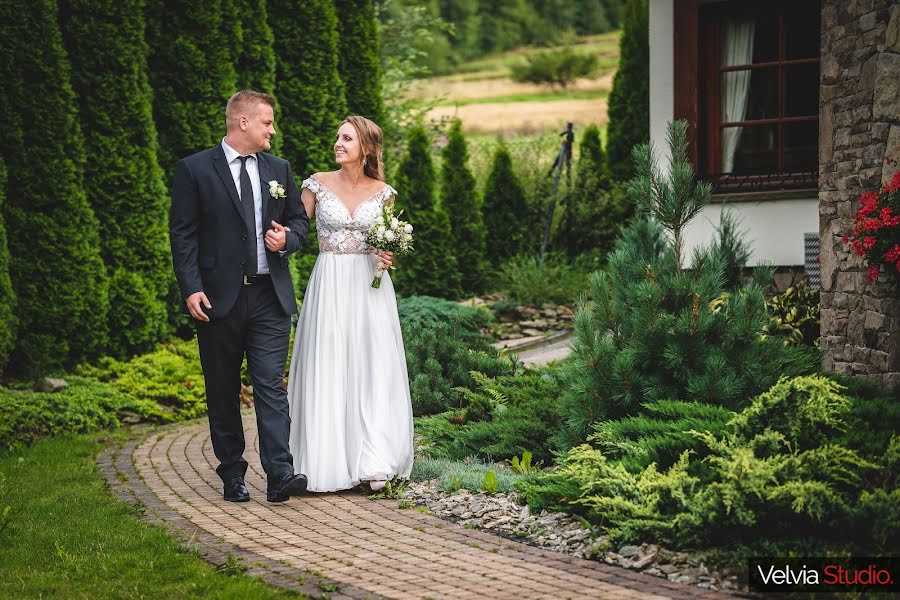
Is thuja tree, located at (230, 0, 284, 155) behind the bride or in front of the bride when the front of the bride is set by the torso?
behind

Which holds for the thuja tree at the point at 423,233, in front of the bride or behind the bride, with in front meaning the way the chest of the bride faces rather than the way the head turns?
behind

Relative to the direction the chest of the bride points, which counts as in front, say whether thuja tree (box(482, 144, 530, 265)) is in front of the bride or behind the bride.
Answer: behind

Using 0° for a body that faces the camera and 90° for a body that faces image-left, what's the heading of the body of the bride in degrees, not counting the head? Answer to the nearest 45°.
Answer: approximately 0°

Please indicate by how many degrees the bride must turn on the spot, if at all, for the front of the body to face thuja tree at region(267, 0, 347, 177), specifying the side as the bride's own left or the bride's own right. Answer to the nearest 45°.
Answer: approximately 180°

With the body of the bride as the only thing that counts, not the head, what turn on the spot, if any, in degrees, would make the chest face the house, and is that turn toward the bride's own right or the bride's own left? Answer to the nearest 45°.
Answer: approximately 135° to the bride's own left

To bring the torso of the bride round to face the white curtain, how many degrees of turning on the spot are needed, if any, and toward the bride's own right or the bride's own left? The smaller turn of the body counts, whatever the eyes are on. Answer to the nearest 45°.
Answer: approximately 135° to the bride's own left
